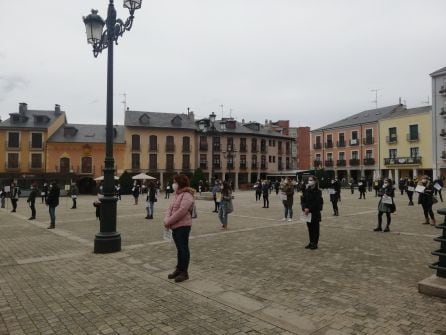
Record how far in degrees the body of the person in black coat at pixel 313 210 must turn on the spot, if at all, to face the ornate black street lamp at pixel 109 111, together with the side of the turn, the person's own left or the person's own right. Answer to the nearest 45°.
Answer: approximately 45° to the person's own right

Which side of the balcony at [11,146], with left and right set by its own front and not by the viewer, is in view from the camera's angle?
front

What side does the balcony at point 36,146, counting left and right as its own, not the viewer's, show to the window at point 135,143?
left

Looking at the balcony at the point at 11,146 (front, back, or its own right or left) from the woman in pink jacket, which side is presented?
front

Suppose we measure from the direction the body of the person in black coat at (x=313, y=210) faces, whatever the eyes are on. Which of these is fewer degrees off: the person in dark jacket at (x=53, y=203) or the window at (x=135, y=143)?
the person in dark jacket

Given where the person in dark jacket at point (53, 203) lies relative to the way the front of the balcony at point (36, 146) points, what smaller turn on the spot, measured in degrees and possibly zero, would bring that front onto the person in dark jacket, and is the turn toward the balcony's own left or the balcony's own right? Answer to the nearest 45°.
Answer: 0° — it already faces them

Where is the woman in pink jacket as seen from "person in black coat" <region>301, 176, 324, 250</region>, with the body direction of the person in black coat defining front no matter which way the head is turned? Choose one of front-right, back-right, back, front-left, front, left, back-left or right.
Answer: front

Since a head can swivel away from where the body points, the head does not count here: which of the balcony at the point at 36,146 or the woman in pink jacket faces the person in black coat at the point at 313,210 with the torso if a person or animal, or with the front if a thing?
the balcony

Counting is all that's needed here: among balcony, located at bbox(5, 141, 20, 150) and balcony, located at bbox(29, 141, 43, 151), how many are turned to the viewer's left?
0
